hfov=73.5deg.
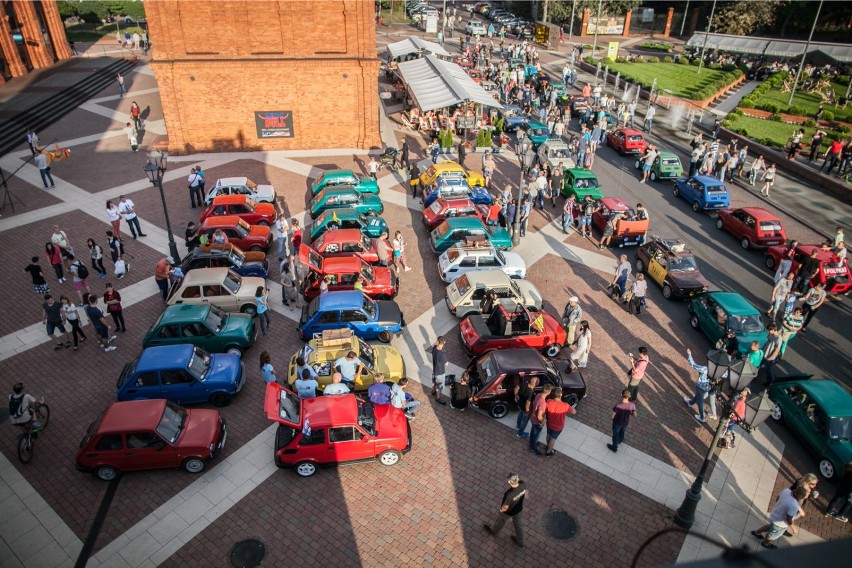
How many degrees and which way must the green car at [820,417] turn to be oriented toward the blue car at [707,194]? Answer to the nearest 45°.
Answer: approximately 180°

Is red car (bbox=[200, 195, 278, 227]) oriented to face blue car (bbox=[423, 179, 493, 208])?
yes

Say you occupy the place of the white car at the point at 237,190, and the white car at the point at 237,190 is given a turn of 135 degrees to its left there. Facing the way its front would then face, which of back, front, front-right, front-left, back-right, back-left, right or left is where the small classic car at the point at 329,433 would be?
back-left

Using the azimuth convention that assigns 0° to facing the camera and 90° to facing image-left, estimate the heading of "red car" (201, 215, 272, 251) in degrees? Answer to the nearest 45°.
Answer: approximately 270°

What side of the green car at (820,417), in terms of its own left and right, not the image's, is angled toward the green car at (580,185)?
back

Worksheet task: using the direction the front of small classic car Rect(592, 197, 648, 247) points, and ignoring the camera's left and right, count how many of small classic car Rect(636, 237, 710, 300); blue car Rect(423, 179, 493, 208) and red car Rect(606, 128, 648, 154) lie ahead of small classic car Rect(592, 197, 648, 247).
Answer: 1

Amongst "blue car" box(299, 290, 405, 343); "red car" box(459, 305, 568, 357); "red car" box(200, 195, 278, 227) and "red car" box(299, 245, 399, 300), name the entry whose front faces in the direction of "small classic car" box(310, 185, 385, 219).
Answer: "red car" box(200, 195, 278, 227)

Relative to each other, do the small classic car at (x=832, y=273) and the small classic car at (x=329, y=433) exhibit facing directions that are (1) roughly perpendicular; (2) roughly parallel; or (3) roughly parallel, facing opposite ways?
roughly perpendicular

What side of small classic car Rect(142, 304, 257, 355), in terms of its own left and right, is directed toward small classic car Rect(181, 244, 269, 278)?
left

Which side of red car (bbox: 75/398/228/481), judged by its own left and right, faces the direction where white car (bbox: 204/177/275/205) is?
left

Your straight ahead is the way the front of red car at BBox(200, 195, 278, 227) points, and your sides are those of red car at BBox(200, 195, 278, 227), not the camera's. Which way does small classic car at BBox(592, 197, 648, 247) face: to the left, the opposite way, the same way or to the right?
to the right
